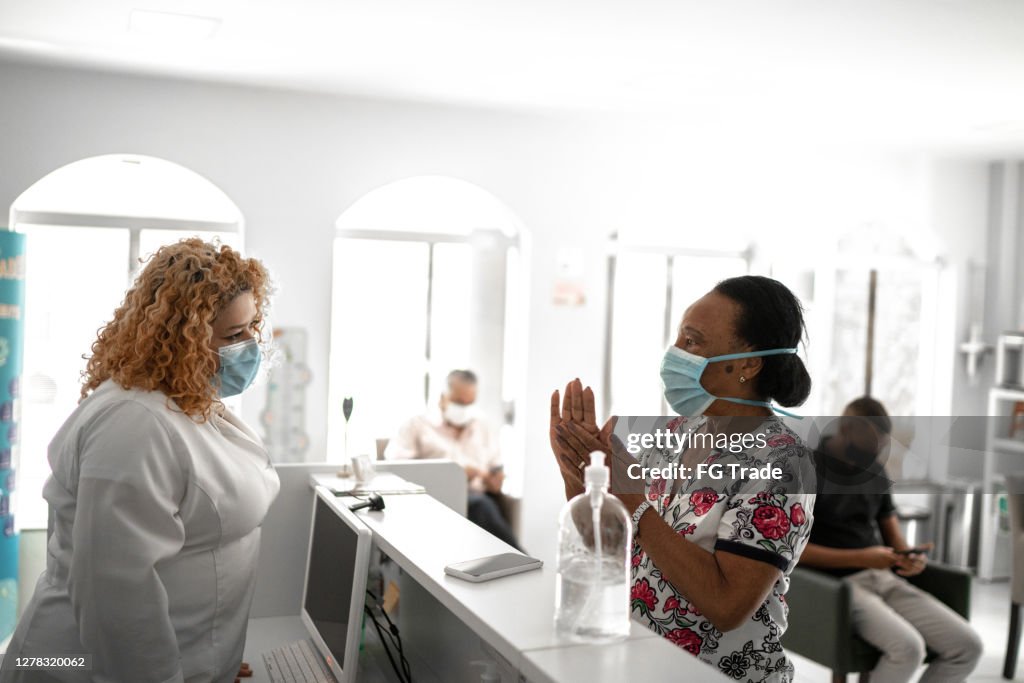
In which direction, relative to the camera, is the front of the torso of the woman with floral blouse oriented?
to the viewer's left

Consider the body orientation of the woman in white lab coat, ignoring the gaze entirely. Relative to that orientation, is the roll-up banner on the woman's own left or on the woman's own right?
on the woman's own left

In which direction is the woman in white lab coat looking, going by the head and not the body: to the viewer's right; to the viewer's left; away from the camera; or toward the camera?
to the viewer's right

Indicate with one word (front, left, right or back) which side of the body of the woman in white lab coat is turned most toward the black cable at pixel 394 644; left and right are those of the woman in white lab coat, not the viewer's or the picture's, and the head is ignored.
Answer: front

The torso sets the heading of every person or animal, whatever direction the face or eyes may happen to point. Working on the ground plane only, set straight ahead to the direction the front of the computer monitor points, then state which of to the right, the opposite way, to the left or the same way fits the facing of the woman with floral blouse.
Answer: the same way

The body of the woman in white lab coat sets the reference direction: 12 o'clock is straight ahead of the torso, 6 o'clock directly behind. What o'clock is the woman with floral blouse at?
The woman with floral blouse is roughly at 1 o'clock from the woman in white lab coat.

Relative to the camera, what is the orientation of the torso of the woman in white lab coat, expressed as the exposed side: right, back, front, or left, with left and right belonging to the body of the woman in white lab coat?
right

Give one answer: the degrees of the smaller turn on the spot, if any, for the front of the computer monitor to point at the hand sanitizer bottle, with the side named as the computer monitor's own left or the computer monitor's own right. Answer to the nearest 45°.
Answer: approximately 135° to the computer monitor's own left

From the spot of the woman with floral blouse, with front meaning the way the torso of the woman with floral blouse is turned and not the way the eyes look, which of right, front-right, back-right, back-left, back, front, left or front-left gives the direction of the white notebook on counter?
front-right

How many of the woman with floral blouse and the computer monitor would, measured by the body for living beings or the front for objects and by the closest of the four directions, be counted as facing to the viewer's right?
0

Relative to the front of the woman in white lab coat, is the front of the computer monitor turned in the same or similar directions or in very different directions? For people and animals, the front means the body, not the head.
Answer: very different directions

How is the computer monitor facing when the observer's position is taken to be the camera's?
facing to the left of the viewer
